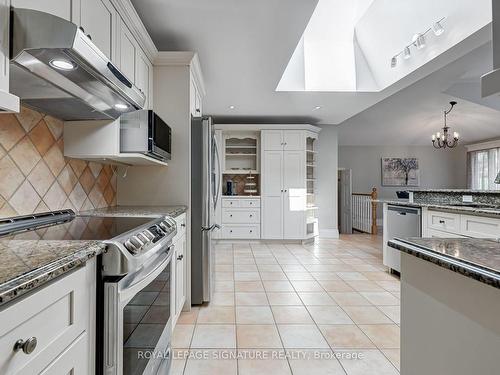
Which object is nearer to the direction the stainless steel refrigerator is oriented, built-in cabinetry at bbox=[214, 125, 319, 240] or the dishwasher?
the dishwasher

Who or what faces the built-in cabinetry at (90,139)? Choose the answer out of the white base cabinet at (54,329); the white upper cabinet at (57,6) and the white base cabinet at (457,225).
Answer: the white base cabinet at (457,225)

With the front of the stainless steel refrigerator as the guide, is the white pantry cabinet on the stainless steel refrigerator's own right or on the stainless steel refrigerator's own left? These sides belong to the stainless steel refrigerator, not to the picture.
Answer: on the stainless steel refrigerator's own left

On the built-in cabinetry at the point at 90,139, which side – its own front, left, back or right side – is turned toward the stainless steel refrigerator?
left

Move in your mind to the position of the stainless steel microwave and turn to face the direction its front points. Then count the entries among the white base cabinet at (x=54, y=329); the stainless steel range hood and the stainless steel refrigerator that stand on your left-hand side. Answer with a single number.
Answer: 1

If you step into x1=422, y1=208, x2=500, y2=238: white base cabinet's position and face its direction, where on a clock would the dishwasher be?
The dishwasher is roughly at 3 o'clock from the white base cabinet.

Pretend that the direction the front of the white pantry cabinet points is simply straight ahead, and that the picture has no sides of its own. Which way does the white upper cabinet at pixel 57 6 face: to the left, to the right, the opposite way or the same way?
to the left

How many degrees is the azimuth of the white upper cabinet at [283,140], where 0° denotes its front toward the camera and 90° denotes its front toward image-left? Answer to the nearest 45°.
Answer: approximately 0°

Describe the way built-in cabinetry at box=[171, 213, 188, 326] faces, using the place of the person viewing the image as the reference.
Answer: facing to the right of the viewer

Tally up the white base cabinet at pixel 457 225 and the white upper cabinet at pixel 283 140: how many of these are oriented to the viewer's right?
0

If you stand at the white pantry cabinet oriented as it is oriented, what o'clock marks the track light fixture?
The track light fixture is roughly at 11 o'clock from the white pantry cabinet.
